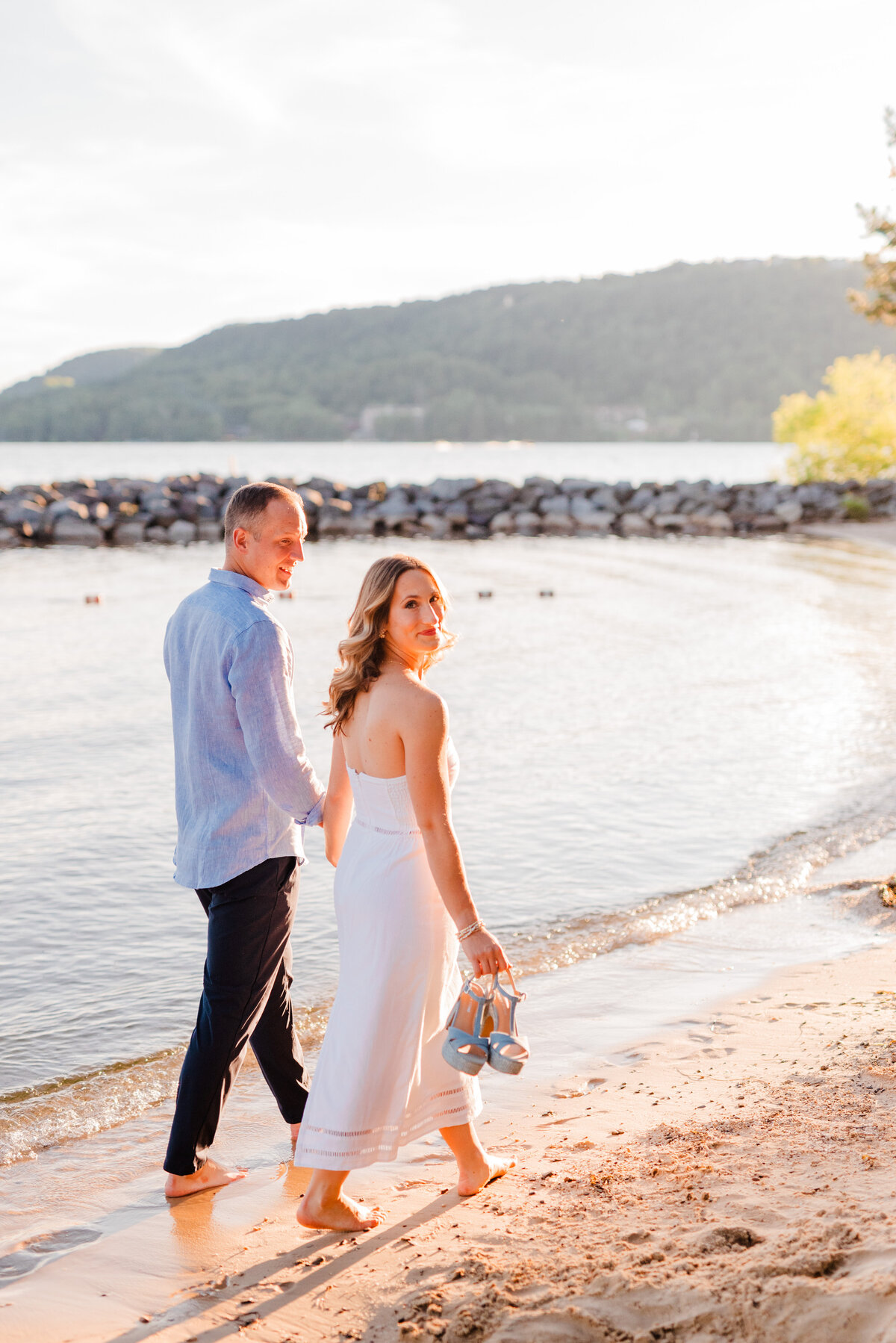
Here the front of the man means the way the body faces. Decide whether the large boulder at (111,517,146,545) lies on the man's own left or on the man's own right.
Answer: on the man's own left

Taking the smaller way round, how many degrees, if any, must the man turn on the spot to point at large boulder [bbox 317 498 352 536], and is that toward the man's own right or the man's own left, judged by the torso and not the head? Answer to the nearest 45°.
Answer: approximately 45° to the man's own left

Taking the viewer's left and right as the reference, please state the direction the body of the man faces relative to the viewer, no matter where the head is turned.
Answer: facing away from the viewer and to the right of the viewer

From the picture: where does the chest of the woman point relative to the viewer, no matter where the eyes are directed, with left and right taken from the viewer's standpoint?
facing away from the viewer and to the right of the viewer

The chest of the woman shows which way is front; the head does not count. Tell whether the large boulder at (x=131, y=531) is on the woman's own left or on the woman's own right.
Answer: on the woman's own left

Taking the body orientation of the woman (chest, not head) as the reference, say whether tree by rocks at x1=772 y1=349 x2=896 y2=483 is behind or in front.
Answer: in front

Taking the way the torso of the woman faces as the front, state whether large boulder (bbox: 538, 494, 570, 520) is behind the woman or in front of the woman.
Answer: in front

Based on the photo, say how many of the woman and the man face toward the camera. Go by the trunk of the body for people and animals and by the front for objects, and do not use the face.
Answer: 0

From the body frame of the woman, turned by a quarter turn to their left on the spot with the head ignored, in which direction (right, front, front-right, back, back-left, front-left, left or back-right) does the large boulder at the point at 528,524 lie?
front-right
